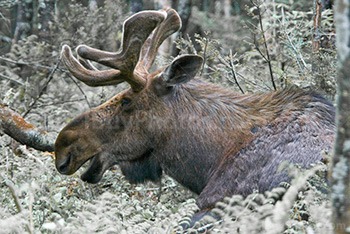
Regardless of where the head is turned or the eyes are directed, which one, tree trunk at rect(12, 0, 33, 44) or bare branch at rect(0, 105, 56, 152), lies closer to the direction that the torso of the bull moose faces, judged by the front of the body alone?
the bare branch

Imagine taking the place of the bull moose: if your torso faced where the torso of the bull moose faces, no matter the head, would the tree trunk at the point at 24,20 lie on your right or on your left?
on your right

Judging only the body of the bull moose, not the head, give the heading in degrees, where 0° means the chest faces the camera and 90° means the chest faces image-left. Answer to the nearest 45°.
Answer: approximately 90°

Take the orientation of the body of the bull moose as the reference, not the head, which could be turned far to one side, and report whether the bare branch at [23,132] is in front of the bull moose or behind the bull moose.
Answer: in front

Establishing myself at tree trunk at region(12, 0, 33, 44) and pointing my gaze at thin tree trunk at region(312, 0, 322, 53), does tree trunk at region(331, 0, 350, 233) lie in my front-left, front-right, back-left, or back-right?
front-right

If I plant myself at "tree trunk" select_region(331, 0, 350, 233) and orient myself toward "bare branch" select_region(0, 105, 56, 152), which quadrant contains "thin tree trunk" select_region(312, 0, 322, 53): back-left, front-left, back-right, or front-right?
front-right

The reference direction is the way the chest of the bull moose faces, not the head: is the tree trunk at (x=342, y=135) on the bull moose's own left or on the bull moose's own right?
on the bull moose's own left

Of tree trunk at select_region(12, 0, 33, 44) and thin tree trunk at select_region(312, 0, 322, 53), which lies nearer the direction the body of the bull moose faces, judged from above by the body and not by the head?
the tree trunk at select_region(12, 0, 33, 44)

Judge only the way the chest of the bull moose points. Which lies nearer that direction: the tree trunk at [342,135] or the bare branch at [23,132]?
the bare branch
